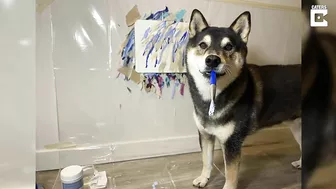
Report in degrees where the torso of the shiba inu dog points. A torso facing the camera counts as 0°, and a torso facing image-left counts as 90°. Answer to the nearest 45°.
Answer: approximately 45°

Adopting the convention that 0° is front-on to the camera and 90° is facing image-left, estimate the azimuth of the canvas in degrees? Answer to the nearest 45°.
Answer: approximately 0°
